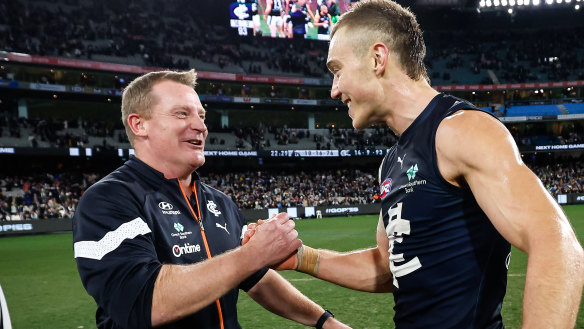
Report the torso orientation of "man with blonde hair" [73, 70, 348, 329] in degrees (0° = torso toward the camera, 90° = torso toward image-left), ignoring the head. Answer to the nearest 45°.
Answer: approximately 315°

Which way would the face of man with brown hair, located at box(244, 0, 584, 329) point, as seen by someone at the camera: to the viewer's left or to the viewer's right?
to the viewer's left

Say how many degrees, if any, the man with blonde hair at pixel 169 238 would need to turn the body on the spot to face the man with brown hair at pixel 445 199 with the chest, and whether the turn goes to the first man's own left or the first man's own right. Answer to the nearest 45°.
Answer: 0° — they already face them
